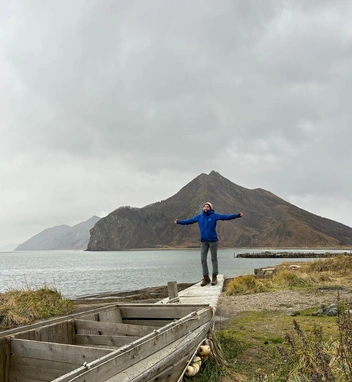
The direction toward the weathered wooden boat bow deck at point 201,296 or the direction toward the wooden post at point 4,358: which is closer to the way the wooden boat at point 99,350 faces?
the weathered wooden boat bow deck

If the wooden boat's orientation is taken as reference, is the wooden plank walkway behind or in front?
in front

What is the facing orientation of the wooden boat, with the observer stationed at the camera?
facing away from the viewer and to the right of the viewer
